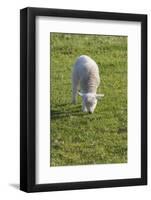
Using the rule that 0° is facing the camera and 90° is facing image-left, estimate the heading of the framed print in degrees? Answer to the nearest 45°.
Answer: approximately 315°
